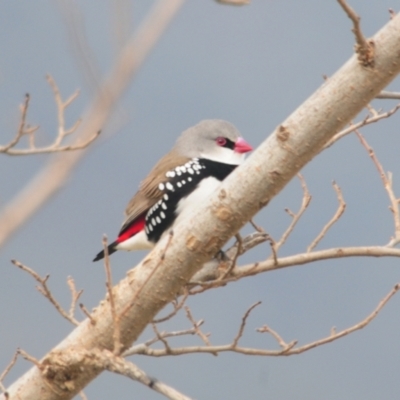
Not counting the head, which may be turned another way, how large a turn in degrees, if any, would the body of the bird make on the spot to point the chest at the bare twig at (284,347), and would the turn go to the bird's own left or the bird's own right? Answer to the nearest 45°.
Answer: approximately 45° to the bird's own right

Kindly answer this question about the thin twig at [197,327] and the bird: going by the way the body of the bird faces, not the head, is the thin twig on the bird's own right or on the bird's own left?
on the bird's own right

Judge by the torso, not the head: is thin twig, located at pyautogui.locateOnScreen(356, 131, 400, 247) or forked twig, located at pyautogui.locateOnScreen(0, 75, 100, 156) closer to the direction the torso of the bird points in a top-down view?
the thin twig

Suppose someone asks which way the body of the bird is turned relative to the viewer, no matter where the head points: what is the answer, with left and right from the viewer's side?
facing to the right of the viewer
